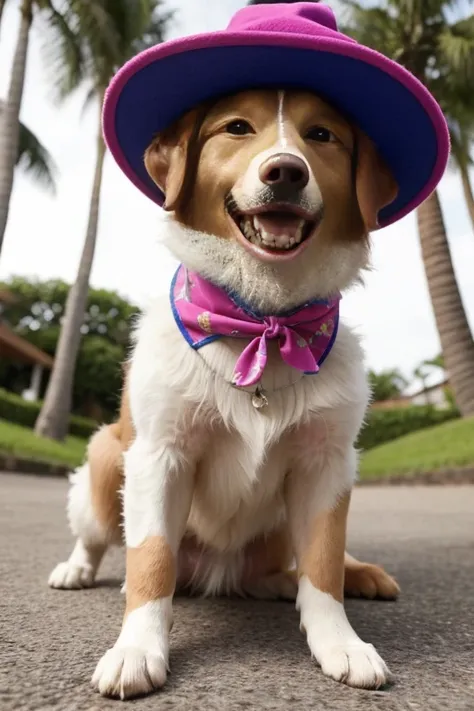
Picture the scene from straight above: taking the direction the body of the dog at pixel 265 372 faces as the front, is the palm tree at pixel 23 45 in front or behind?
behind

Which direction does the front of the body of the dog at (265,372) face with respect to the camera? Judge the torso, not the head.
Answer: toward the camera

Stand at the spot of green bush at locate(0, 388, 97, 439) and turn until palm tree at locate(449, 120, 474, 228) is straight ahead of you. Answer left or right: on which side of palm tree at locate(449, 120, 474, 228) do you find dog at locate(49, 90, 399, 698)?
right

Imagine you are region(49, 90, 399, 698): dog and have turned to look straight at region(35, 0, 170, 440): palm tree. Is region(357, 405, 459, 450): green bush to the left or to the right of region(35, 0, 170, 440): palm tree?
right

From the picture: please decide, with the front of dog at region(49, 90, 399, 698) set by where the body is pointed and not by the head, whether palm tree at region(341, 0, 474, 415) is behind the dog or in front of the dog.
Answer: behind

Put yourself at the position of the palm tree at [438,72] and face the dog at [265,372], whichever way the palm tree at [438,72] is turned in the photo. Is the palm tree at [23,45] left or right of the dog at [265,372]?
right

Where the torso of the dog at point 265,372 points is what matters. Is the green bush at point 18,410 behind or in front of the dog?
behind

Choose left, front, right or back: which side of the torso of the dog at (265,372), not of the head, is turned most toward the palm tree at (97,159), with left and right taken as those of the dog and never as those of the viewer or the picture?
back

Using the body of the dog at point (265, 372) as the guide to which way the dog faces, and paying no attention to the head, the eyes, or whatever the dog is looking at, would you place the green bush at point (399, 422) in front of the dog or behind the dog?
behind

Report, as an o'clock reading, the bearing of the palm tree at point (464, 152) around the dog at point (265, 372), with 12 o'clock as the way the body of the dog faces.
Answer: The palm tree is roughly at 7 o'clock from the dog.
